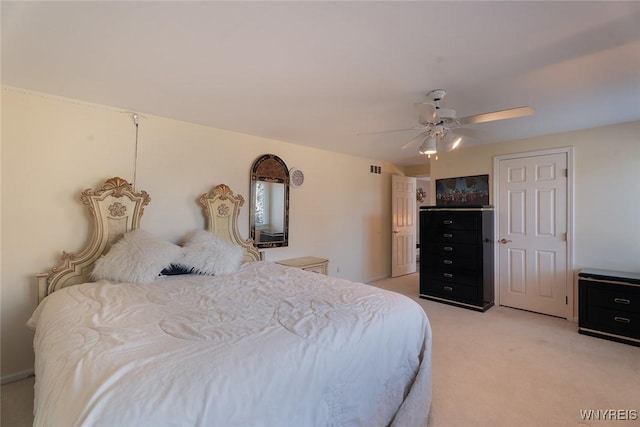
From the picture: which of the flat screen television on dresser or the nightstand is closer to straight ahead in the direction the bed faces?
the flat screen television on dresser

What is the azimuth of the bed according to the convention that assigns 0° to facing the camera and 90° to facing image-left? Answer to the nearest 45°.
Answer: approximately 315°

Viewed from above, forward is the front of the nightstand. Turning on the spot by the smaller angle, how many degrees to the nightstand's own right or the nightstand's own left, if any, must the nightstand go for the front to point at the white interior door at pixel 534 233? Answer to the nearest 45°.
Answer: approximately 45° to the nightstand's own left

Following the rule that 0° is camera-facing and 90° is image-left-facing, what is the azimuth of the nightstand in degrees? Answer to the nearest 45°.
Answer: approximately 315°

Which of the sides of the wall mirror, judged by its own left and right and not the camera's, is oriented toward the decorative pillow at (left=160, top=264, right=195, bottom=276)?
right

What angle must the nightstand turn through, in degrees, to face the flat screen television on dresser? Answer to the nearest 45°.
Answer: approximately 45° to its left

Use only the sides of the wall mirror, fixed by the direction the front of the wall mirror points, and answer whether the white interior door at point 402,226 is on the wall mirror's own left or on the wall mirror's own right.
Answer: on the wall mirror's own left

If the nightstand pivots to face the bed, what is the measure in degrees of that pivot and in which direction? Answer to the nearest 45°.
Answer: approximately 45° to its right

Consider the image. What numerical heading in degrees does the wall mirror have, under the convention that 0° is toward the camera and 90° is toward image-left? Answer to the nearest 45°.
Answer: approximately 315°
